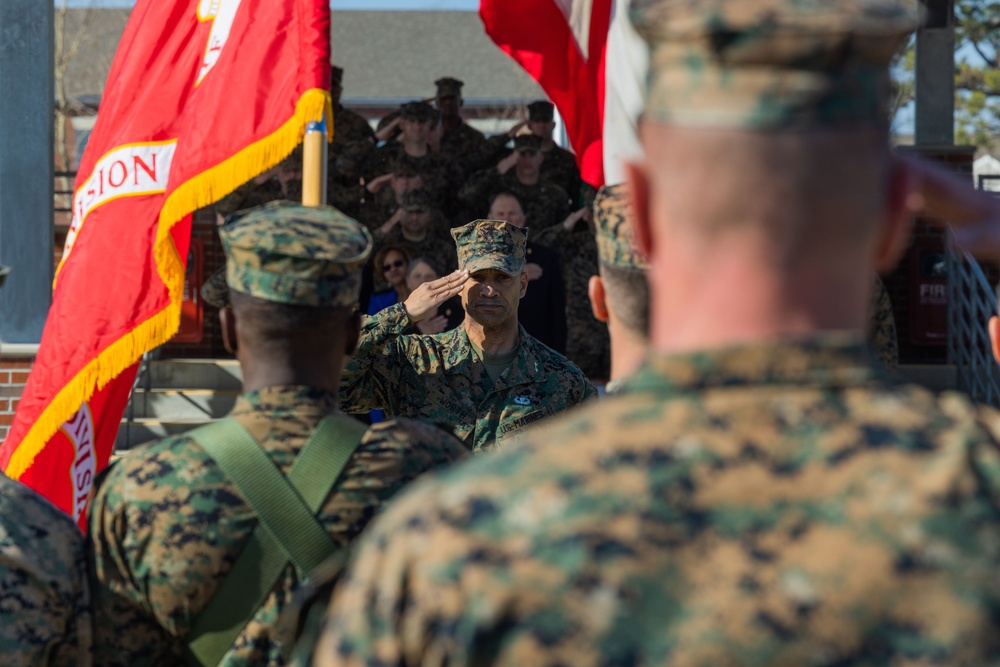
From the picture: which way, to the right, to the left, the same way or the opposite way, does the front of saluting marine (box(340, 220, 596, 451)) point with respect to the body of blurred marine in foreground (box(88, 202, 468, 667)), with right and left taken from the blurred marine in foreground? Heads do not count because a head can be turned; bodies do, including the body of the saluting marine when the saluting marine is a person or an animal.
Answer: the opposite way

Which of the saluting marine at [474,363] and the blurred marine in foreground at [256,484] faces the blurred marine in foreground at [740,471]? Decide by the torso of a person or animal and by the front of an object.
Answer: the saluting marine

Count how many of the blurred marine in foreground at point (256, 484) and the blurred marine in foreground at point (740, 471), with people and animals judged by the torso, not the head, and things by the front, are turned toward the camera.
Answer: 0

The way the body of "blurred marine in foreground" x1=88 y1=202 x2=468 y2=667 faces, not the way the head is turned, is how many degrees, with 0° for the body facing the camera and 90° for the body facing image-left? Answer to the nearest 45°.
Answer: approximately 180°

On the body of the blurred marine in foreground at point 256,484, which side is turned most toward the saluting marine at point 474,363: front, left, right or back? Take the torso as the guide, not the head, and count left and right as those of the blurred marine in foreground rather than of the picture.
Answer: front

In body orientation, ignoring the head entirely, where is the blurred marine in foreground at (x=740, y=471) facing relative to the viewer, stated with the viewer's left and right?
facing away from the viewer

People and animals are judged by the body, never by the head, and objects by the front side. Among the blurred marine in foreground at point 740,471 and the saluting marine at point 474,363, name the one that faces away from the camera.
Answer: the blurred marine in foreground

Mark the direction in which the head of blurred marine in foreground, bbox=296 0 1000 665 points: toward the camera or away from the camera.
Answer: away from the camera
